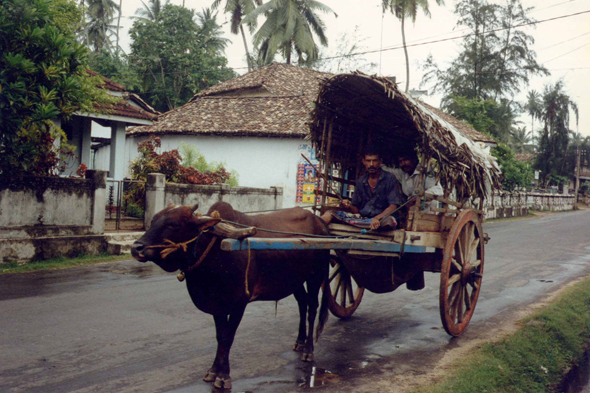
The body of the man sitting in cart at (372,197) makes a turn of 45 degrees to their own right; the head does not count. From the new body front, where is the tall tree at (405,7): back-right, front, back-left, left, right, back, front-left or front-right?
right

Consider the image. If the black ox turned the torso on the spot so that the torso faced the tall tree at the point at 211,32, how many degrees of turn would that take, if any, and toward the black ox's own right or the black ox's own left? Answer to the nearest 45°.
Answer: approximately 135° to the black ox's own right

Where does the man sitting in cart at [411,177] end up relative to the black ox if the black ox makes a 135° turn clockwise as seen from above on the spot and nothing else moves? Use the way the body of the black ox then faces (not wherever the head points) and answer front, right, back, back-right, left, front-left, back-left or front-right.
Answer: front-right

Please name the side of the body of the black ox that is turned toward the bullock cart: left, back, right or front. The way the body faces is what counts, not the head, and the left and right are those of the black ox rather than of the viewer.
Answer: back

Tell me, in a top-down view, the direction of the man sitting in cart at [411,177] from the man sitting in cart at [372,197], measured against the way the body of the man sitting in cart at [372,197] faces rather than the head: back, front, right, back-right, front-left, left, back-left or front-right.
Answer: back

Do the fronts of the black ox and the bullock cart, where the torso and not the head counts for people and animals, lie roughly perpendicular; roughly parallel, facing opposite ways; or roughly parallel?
roughly parallel

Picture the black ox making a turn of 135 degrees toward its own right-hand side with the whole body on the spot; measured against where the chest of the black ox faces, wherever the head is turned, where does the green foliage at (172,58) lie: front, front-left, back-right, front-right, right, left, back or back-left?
front

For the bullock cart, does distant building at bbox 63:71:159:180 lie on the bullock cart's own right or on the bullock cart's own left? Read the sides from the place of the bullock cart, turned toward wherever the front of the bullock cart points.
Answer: on the bullock cart's own right

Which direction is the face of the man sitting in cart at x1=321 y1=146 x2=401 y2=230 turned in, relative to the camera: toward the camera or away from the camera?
toward the camera

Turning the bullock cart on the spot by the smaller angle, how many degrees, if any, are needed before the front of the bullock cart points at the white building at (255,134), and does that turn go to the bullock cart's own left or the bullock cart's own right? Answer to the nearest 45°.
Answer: approximately 135° to the bullock cart's own right

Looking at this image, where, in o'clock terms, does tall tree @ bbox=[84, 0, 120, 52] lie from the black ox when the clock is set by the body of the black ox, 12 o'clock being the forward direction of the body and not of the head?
The tall tree is roughly at 4 o'clock from the black ox.

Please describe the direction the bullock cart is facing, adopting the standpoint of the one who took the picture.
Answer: facing the viewer and to the left of the viewer

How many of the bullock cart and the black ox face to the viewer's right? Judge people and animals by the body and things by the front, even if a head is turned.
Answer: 0

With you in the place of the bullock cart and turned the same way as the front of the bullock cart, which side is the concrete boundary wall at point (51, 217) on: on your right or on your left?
on your right

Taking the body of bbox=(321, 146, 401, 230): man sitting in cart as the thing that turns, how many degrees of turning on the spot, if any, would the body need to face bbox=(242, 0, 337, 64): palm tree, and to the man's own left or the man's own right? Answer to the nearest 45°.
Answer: approximately 135° to the man's own right

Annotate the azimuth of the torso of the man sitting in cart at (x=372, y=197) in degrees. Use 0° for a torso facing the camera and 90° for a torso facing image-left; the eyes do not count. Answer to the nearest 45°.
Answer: approximately 45°

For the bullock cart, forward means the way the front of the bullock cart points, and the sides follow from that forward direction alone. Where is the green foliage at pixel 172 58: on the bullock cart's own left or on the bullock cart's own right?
on the bullock cart's own right

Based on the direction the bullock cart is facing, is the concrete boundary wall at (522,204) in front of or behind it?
behind
